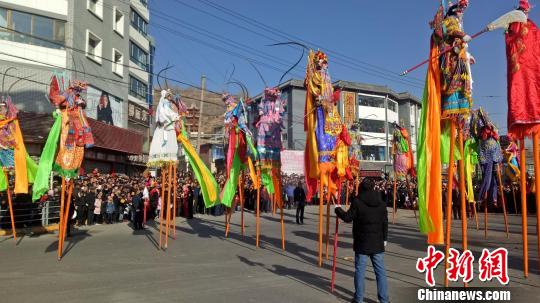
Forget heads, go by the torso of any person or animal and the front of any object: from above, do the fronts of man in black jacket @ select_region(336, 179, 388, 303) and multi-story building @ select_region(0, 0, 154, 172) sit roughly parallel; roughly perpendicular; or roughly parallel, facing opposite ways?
roughly perpendicular

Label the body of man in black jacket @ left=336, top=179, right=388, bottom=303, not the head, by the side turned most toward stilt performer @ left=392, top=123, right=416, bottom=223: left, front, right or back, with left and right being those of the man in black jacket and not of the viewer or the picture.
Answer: front

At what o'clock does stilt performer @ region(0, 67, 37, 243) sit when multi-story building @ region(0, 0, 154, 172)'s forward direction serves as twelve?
The stilt performer is roughly at 2 o'clock from the multi-story building.

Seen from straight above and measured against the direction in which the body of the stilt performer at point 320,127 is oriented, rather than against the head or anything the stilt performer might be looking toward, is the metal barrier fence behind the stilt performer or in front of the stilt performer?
behind

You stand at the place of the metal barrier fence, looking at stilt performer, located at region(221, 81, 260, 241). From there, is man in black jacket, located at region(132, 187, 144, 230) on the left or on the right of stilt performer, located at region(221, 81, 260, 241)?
left

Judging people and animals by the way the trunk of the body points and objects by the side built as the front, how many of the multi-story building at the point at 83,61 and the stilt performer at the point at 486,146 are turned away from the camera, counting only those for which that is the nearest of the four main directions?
0

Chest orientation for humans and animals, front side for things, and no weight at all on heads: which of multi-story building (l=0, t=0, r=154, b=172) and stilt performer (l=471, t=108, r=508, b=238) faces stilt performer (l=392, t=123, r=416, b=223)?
the multi-story building

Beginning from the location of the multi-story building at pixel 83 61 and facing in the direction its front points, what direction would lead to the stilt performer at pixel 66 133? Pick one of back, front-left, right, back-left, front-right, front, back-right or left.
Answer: front-right

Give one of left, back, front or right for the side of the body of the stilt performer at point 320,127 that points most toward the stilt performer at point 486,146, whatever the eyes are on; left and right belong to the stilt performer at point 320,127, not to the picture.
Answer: left

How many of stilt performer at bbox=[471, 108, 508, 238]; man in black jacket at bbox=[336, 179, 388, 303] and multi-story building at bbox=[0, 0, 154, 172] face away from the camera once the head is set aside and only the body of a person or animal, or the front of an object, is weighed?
1

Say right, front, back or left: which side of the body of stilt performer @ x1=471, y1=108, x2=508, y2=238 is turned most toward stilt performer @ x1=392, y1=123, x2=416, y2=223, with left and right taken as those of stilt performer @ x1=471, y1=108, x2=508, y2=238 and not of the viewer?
right

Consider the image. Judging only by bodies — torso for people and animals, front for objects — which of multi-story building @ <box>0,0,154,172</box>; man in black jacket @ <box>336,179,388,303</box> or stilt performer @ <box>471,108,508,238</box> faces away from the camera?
the man in black jacket

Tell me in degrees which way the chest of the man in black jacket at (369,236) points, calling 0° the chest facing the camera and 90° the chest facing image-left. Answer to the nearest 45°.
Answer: approximately 180°
